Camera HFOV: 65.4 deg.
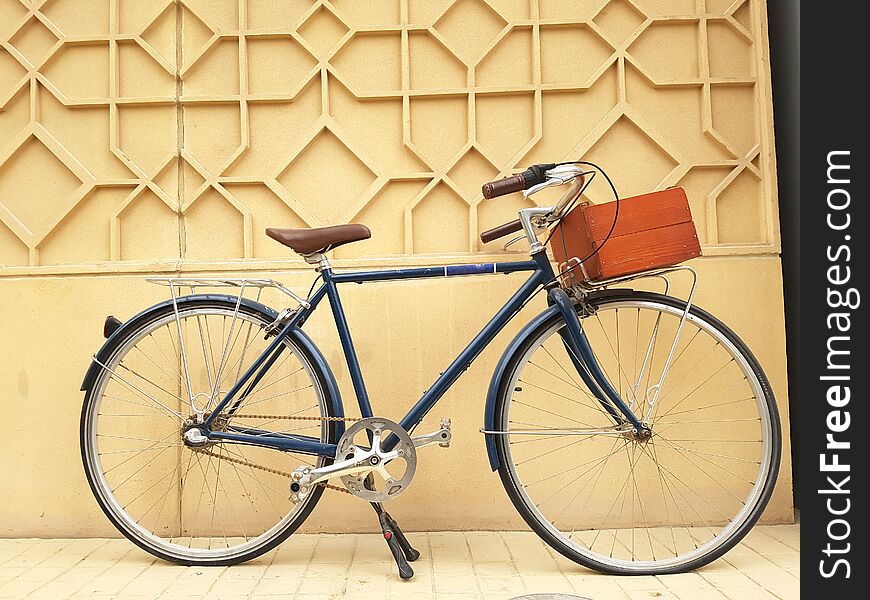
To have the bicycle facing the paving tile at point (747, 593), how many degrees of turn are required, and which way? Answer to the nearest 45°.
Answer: approximately 45° to its right

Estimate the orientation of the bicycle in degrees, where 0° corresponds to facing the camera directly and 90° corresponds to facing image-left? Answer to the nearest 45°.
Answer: approximately 270°
